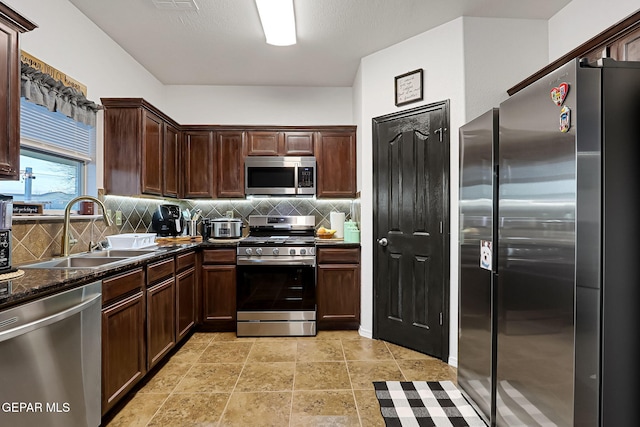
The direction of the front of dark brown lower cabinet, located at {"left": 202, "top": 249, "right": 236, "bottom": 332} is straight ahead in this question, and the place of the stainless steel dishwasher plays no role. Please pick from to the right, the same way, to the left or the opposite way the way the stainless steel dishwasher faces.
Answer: to the left

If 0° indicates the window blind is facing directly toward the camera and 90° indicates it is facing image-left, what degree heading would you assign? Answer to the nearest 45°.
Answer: approximately 315°

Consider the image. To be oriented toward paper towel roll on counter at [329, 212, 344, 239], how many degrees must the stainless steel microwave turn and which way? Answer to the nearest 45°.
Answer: approximately 90° to its left

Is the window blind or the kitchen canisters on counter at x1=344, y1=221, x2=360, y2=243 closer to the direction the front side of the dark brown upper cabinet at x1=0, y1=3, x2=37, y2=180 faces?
the kitchen canisters on counter

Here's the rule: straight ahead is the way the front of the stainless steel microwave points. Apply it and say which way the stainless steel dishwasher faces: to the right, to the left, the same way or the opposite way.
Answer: to the left

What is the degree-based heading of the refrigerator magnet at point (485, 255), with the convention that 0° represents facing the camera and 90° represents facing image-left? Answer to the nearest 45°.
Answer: approximately 45°

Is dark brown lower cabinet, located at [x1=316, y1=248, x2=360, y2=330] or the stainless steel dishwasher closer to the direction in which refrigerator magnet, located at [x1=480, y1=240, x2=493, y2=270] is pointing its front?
the stainless steel dishwasher

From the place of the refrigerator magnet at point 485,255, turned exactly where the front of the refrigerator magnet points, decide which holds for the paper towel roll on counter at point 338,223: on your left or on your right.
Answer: on your right

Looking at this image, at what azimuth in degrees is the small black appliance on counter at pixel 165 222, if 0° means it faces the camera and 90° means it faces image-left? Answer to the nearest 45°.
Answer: approximately 315°

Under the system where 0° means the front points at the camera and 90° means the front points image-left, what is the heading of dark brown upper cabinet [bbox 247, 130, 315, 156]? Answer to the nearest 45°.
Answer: approximately 0°

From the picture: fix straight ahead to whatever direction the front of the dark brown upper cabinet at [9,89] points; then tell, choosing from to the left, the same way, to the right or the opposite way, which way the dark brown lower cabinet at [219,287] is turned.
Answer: to the right
